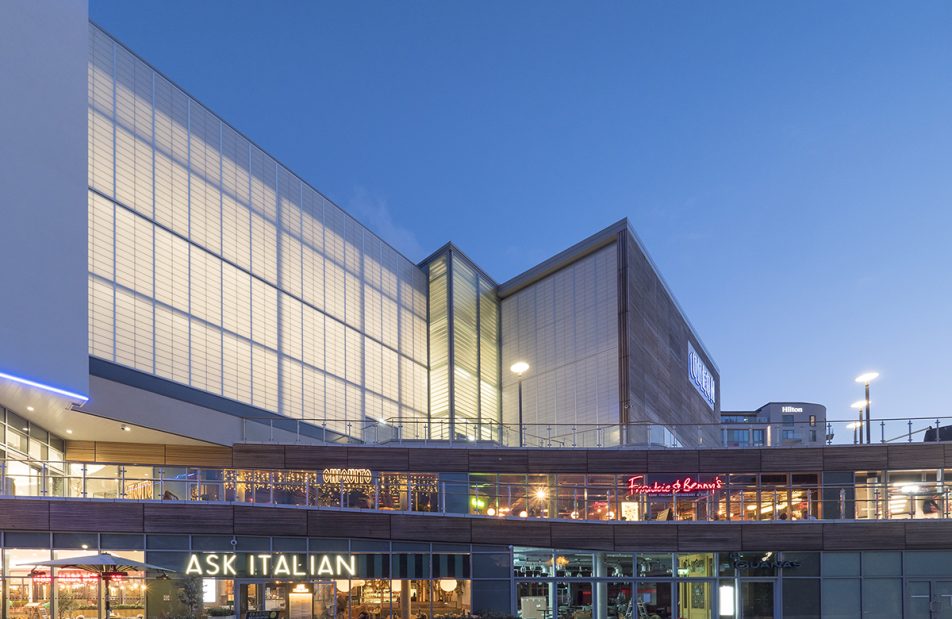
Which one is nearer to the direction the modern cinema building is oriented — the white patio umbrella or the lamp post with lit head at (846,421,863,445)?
the white patio umbrella

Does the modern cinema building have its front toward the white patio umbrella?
yes

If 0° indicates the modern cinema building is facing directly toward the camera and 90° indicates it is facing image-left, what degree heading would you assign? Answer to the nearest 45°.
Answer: approximately 0°
